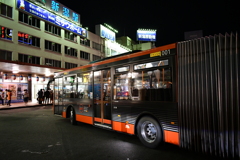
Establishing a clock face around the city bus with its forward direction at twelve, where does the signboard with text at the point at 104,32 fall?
The signboard with text is roughly at 1 o'clock from the city bus.

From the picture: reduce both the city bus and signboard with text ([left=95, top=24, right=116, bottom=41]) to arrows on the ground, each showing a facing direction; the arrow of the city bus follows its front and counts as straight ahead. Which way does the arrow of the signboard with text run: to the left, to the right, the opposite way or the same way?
the opposite way

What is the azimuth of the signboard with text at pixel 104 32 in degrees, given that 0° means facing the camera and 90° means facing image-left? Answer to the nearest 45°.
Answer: approximately 315°

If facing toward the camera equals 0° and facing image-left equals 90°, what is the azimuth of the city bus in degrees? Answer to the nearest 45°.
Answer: approximately 135°

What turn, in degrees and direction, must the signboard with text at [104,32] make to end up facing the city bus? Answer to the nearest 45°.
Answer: approximately 45° to its right
